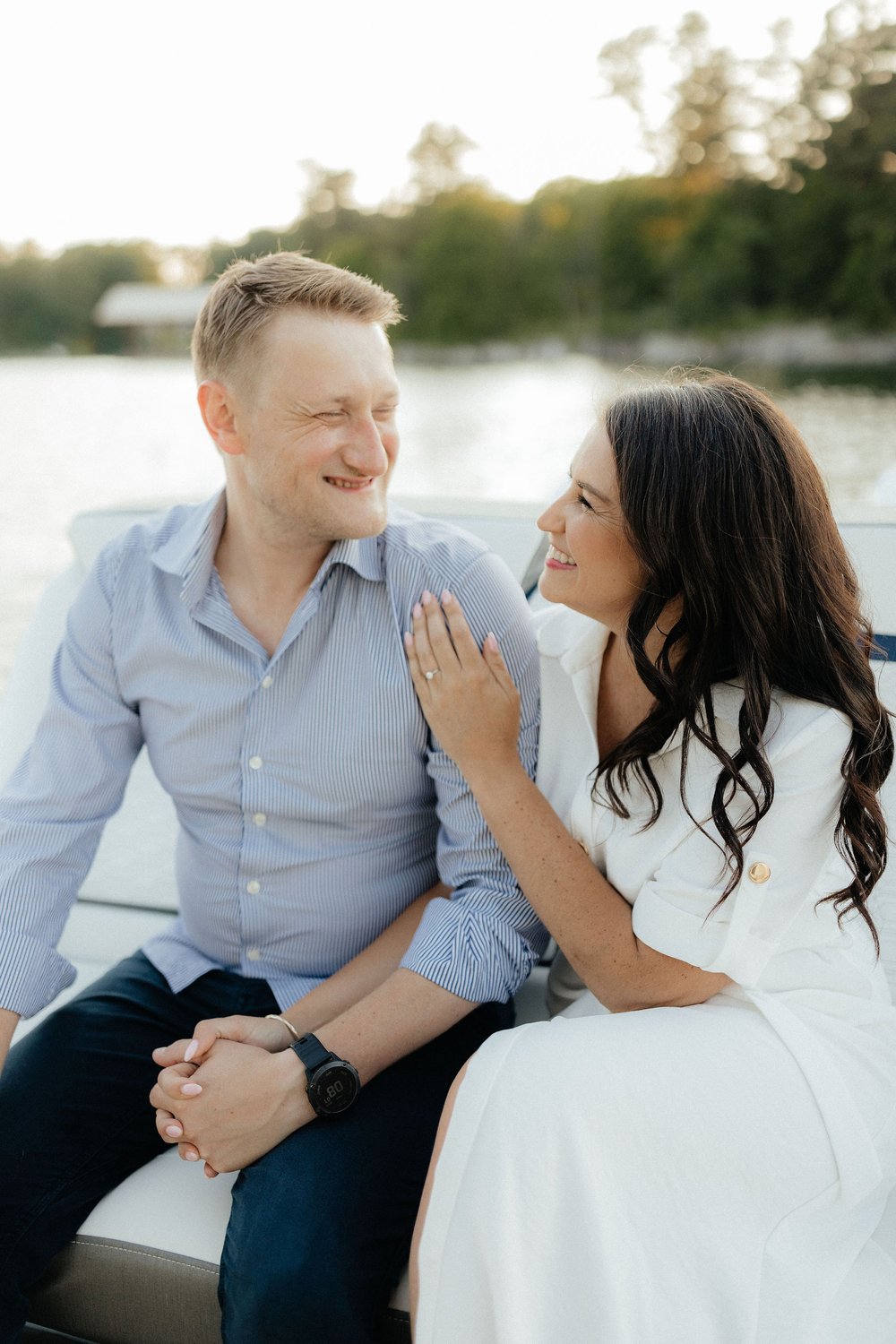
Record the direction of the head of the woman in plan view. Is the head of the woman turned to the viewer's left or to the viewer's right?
to the viewer's left

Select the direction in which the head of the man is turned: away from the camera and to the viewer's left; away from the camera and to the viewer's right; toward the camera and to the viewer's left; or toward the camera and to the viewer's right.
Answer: toward the camera and to the viewer's right

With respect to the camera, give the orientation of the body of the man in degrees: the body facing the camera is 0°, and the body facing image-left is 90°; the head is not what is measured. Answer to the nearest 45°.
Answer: approximately 0°
